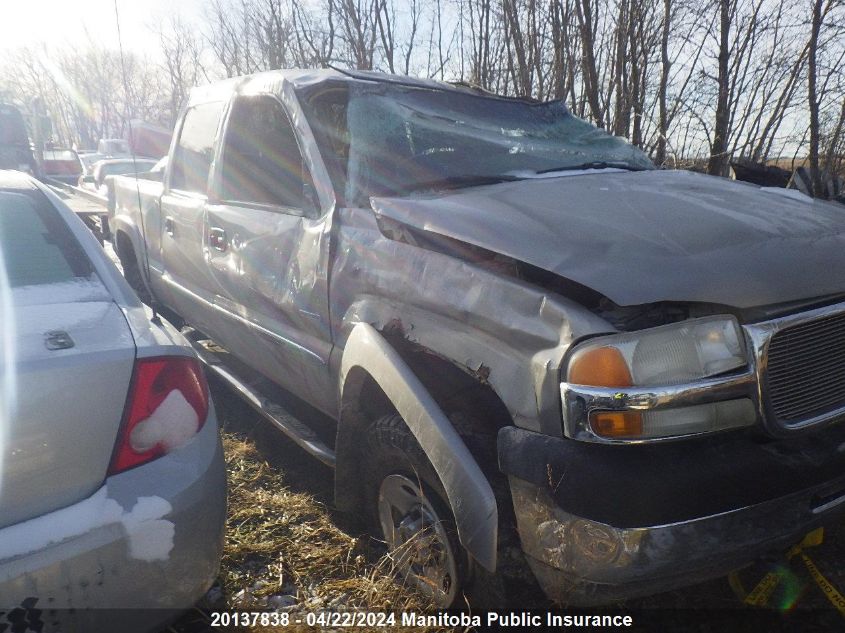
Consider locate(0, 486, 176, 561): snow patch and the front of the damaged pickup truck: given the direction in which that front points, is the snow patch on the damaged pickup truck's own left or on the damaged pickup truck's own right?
on the damaged pickup truck's own right

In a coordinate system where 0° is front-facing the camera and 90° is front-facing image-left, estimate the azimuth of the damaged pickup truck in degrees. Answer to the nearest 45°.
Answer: approximately 315°

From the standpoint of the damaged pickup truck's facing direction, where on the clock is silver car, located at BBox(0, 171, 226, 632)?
The silver car is roughly at 4 o'clock from the damaged pickup truck.

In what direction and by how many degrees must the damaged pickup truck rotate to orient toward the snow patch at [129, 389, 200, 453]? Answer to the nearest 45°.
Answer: approximately 135° to its right

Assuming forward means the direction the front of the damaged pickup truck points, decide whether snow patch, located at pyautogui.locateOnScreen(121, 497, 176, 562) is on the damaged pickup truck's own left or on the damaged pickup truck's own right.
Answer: on the damaged pickup truck's own right
